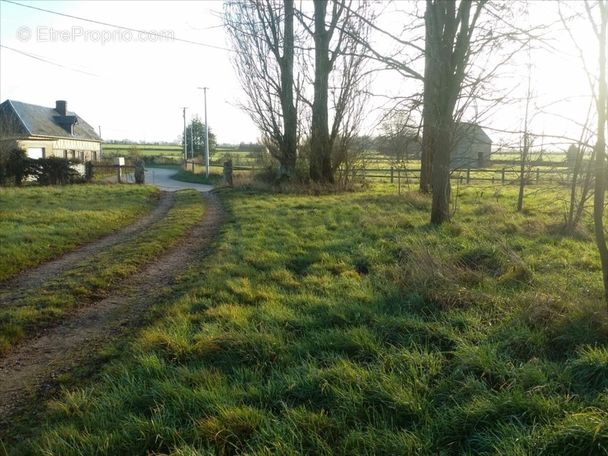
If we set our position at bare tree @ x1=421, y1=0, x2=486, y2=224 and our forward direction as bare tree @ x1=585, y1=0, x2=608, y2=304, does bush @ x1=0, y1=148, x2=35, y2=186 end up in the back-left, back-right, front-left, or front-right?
back-right

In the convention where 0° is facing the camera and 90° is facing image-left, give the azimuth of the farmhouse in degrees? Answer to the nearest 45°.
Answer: approximately 315°

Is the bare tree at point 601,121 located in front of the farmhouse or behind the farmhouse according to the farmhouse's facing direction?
in front

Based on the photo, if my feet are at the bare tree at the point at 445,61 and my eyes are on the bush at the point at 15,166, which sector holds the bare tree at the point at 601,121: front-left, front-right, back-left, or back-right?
back-left

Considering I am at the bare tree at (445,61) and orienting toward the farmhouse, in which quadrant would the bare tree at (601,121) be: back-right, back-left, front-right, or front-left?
back-left

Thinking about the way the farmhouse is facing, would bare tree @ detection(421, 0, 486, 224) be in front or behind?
in front

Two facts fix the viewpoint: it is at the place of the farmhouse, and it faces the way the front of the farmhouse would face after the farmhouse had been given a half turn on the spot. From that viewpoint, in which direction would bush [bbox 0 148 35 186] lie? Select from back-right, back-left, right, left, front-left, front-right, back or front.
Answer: back-left
